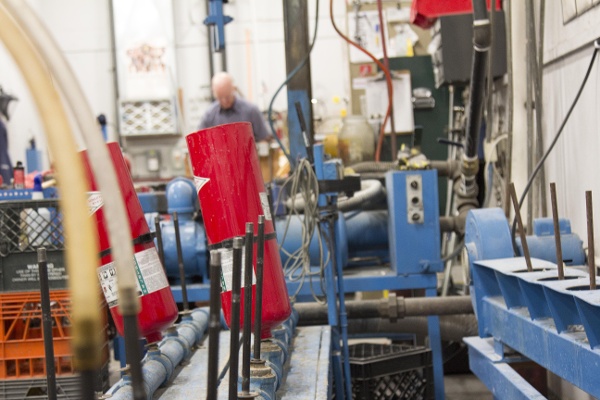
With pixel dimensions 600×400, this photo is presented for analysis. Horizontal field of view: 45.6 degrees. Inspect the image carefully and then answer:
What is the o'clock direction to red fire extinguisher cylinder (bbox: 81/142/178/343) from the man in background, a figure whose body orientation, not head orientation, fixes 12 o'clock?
The red fire extinguisher cylinder is roughly at 12 o'clock from the man in background.

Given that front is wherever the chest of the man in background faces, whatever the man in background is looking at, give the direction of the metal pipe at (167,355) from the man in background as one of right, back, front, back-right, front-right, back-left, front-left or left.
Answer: front

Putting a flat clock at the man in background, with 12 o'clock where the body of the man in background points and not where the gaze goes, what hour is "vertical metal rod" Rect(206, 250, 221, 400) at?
The vertical metal rod is roughly at 12 o'clock from the man in background.

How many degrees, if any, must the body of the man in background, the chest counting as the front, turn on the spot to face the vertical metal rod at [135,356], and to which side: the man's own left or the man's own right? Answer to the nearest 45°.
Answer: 0° — they already face it

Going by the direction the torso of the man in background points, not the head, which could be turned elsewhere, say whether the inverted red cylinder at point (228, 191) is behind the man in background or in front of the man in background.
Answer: in front

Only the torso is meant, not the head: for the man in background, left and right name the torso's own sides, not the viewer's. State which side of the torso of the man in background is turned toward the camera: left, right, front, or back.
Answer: front

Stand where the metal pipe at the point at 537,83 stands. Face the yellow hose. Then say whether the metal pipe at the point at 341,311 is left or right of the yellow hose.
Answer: right

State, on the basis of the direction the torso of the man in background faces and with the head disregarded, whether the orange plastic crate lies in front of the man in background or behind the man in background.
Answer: in front

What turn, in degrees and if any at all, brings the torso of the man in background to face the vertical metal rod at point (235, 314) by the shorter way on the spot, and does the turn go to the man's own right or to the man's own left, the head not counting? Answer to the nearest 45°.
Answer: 0° — they already face it

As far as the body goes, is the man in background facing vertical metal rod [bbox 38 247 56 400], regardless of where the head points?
yes

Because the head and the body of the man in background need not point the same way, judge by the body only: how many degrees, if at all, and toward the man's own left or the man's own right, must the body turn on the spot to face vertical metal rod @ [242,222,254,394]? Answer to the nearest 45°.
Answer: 0° — they already face it

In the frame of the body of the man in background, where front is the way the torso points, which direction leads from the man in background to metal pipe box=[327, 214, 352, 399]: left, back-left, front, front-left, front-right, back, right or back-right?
front

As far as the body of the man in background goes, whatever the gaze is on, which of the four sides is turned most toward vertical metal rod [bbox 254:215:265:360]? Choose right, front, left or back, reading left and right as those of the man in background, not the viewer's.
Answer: front
